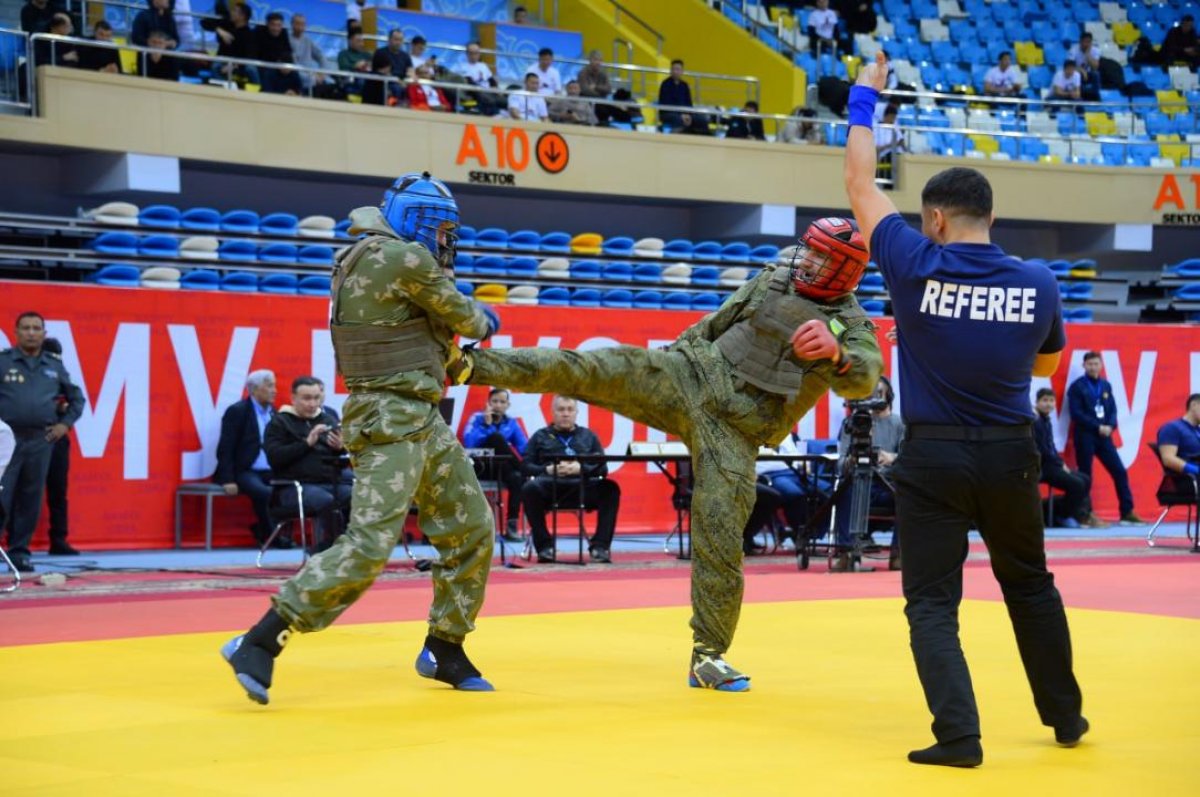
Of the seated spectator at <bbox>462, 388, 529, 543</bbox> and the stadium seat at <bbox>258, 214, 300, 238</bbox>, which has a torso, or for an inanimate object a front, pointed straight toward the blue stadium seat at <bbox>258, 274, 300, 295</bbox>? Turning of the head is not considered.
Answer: the stadium seat

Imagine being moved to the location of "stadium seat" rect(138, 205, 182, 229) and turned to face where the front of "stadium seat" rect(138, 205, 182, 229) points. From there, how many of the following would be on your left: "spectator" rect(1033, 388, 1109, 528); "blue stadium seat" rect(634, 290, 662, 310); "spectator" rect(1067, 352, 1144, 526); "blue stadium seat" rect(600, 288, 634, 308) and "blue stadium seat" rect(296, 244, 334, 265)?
5

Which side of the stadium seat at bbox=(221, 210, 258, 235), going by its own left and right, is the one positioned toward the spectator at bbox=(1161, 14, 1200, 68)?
left

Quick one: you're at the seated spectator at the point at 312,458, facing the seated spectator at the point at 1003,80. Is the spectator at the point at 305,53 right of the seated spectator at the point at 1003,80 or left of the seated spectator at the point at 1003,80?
left

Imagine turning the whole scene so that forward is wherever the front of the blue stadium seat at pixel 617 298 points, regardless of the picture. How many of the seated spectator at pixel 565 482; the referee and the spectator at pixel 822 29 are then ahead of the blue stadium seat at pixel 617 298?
2

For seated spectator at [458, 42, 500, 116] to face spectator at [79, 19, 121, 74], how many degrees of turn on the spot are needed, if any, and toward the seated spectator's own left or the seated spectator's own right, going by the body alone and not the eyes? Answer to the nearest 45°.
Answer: approximately 90° to the seated spectator's own right

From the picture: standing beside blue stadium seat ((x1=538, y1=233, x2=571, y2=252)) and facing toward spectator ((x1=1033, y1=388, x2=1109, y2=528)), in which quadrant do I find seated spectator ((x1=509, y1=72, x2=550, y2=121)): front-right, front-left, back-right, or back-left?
back-left

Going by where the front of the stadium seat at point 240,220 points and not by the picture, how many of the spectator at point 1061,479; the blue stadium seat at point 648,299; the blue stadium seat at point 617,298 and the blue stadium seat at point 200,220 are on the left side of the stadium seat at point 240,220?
3

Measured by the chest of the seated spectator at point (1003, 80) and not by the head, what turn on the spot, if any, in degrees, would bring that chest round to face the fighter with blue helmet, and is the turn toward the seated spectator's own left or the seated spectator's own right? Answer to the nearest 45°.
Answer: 0° — they already face them

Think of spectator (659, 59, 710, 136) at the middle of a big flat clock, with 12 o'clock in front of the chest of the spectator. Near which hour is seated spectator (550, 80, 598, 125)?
The seated spectator is roughly at 3 o'clock from the spectator.

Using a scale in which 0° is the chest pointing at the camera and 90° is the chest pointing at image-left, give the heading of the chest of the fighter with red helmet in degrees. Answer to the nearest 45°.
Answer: approximately 45°

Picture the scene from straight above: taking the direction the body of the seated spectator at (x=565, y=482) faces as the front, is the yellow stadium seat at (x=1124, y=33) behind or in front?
behind

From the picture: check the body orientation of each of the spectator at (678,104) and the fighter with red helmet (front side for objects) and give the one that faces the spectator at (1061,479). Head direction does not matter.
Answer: the spectator at (678,104)
